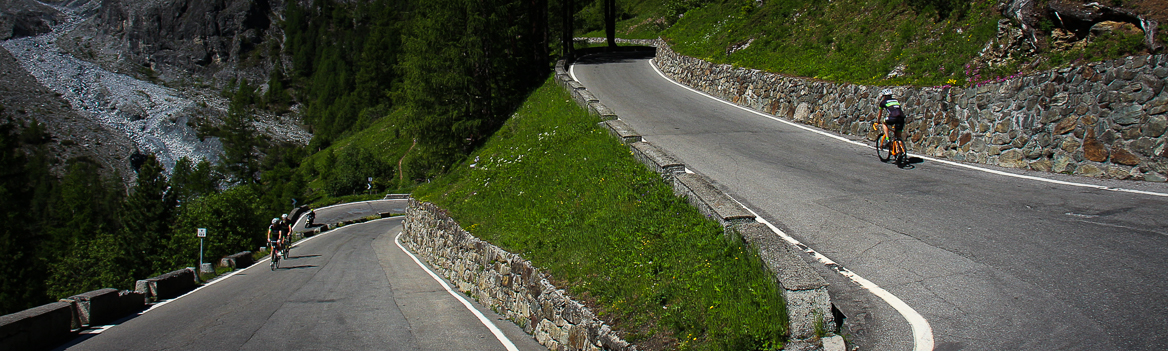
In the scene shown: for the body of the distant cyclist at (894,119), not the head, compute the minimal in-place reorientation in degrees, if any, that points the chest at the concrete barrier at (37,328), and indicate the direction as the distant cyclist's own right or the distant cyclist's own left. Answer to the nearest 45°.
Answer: approximately 90° to the distant cyclist's own left

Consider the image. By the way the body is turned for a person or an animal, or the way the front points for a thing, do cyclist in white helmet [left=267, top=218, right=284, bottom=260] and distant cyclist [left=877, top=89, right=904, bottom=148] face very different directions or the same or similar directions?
very different directions

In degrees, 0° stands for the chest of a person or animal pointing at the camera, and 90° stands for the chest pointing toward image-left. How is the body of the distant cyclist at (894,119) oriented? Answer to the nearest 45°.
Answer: approximately 135°

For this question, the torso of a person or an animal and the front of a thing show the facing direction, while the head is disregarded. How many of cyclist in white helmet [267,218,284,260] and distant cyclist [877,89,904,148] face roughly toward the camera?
1
